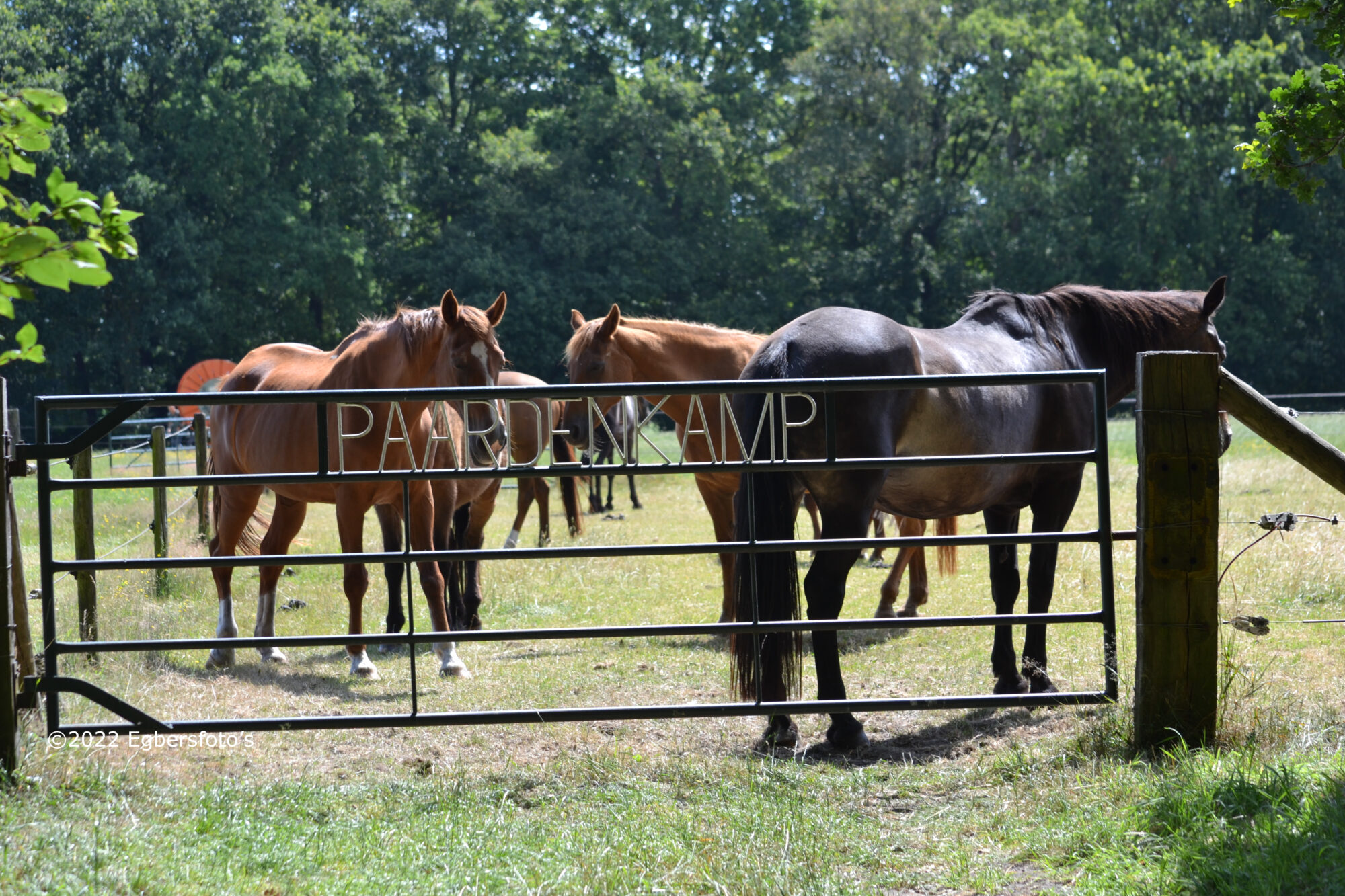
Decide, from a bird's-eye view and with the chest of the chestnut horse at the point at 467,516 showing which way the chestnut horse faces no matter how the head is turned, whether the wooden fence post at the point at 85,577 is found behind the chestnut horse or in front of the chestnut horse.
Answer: in front

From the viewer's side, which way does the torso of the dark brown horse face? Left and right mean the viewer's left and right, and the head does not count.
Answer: facing away from the viewer and to the right of the viewer

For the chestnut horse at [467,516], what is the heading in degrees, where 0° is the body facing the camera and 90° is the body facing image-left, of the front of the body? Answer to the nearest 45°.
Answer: approximately 45°

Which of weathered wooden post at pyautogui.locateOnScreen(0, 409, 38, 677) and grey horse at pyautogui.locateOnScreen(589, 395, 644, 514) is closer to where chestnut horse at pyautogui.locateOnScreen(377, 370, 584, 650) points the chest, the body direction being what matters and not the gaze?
the weathered wooden post

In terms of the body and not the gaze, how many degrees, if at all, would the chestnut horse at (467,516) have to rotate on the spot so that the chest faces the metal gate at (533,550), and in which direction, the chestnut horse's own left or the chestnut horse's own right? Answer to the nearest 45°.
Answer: approximately 45° to the chestnut horse's own left

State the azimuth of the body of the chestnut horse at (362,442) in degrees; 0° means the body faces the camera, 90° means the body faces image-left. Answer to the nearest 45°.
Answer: approximately 315°

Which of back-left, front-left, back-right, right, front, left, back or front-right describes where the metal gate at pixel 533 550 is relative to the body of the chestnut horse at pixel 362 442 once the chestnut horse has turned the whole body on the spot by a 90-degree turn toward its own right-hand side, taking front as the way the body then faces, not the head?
front-left
